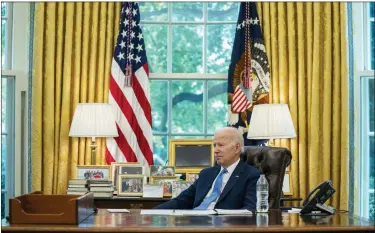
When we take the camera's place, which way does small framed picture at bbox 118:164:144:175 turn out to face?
facing the viewer

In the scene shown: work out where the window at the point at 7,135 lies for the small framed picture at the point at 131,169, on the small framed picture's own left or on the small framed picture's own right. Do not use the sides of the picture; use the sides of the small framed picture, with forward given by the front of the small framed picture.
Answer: on the small framed picture's own right

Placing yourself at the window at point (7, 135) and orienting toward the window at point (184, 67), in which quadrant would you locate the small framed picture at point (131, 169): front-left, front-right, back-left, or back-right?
front-right

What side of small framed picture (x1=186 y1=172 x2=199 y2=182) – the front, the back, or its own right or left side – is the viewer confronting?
front

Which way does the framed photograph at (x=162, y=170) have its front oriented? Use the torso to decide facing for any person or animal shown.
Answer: toward the camera

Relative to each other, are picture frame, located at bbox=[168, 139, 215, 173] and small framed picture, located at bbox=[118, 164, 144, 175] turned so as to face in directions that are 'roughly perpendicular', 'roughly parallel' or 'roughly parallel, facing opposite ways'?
roughly parallel

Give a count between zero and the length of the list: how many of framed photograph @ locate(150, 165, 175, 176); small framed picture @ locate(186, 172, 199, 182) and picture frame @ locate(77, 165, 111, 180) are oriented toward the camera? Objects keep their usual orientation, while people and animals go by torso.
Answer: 3

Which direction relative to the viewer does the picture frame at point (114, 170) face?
toward the camera

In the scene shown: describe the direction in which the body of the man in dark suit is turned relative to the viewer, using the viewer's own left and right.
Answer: facing the viewer and to the left of the viewer

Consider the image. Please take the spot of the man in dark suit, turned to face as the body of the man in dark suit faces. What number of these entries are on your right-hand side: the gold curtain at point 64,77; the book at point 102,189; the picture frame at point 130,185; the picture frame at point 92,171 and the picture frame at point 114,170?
5

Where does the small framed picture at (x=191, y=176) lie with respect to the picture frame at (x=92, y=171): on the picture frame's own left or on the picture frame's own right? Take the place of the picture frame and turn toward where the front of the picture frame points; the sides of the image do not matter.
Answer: on the picture frame's own left
